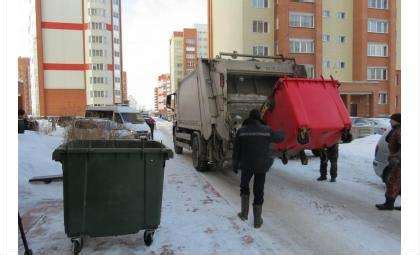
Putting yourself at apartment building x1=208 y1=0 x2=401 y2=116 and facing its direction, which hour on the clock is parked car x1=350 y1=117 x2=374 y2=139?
The parked car is roughly at 12 o'clock from the apartment building.

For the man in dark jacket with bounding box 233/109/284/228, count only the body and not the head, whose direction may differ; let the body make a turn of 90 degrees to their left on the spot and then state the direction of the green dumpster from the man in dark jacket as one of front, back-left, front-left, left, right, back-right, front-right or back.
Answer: front-left

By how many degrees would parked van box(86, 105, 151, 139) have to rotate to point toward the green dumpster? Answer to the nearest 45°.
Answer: approximately 45° to its right

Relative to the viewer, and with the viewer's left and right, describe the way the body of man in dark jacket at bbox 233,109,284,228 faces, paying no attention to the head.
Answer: facing away from the viewer

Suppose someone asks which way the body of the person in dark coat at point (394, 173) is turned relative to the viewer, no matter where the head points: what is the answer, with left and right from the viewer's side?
facing to the left of the viewer

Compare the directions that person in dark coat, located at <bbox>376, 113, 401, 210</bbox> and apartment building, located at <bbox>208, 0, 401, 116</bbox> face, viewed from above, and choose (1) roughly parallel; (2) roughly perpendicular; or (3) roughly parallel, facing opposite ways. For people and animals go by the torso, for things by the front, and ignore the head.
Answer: roughly perpendicular

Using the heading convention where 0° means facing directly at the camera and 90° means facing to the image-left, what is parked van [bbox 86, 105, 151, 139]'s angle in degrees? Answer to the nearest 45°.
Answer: approximately 315°

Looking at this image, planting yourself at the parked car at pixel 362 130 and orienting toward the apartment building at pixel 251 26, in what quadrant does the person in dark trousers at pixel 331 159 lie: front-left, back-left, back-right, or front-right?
back-left

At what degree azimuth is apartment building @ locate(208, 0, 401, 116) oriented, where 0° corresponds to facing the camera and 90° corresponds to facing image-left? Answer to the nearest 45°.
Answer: approximately 0°

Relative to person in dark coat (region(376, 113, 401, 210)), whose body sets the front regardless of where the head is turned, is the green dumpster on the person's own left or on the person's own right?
on the person's own left
